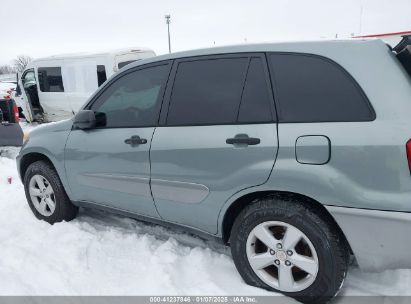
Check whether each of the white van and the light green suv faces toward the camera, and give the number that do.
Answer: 0

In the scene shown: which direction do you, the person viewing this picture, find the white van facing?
facing to the left of the viewer

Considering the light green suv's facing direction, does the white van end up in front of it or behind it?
in front

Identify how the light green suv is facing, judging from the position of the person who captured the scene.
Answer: facing away from the viewer and to the left of the viewer

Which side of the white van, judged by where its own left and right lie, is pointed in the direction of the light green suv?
left
